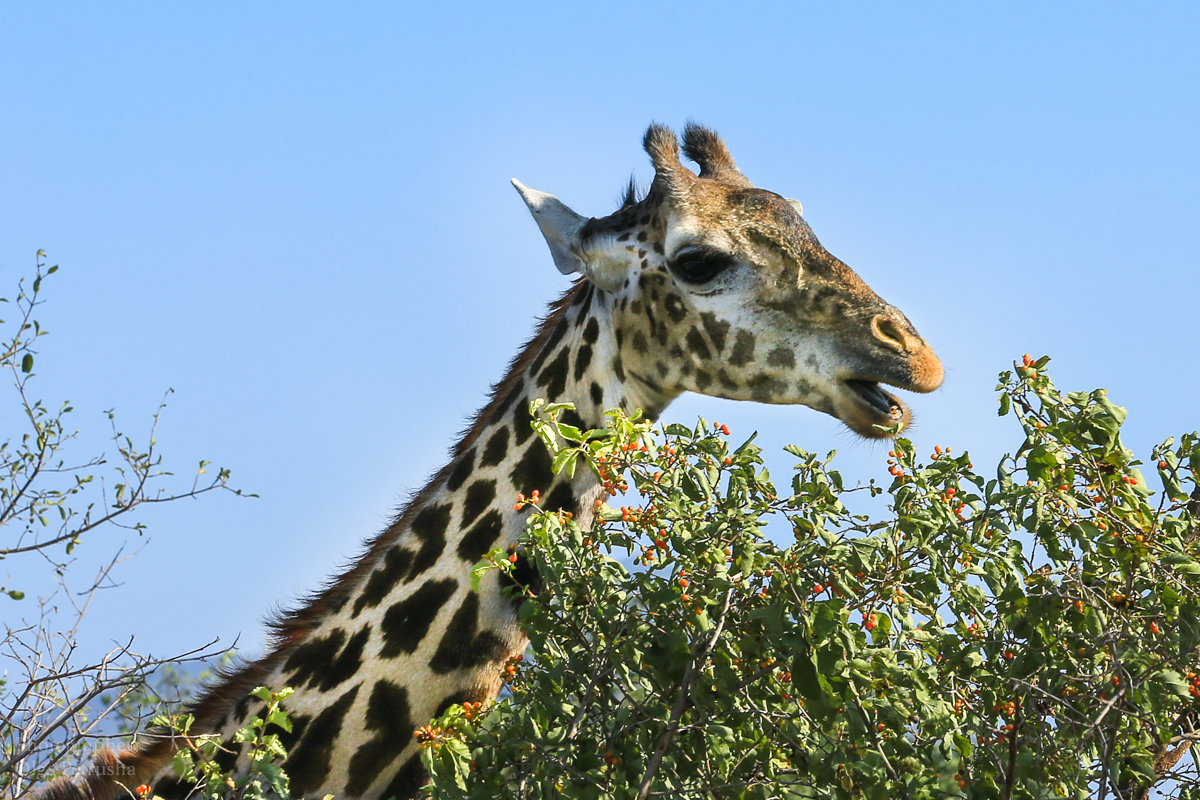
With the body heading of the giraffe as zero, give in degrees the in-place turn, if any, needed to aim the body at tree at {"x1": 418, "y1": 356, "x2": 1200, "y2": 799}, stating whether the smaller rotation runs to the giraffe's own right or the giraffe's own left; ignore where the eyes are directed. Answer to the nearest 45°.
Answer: approximately 45° to the giraffe's own right

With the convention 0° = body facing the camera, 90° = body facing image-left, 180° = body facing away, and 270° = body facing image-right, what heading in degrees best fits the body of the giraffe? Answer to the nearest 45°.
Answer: approximately 270°
